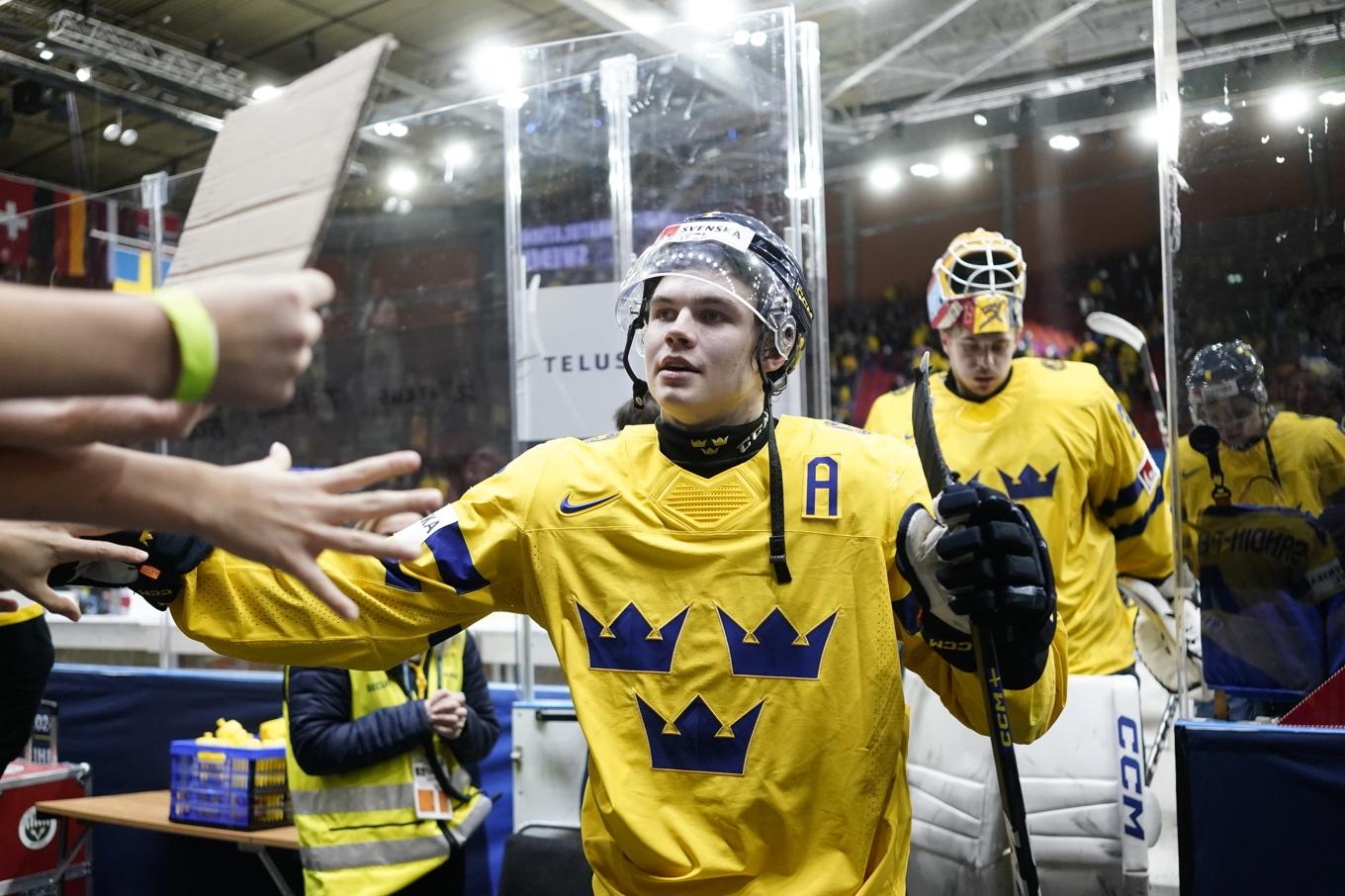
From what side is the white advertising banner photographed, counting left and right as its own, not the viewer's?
front

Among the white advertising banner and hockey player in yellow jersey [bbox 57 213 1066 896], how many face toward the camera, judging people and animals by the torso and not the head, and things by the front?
2

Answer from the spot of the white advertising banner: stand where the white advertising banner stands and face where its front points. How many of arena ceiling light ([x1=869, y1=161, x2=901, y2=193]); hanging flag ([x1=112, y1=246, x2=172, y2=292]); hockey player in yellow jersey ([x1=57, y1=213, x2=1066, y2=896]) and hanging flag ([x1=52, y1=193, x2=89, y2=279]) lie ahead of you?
1

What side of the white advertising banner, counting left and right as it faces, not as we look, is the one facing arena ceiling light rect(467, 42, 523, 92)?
back

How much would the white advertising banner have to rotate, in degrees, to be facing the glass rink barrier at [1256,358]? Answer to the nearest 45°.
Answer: approximately 45° to its left

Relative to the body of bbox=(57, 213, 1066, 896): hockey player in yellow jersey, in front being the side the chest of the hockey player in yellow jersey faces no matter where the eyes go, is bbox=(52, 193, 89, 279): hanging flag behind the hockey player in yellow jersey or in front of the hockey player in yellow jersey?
behind

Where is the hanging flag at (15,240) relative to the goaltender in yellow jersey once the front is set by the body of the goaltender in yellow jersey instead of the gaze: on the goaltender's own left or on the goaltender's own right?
on the goaltender's own right

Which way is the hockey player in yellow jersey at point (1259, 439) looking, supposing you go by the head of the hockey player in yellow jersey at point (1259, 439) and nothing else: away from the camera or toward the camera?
toward the camera

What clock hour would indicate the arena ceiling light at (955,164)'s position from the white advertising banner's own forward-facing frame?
The arena ceiling light is roughly at 7 o'clock from the white advertising banner.

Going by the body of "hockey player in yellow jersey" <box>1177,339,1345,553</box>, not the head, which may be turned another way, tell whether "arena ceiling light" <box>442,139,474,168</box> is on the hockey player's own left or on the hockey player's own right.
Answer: on the hockey player's own right

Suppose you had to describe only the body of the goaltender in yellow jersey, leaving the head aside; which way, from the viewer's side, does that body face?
toward the camera

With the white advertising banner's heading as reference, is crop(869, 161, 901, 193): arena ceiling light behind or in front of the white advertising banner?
behind
